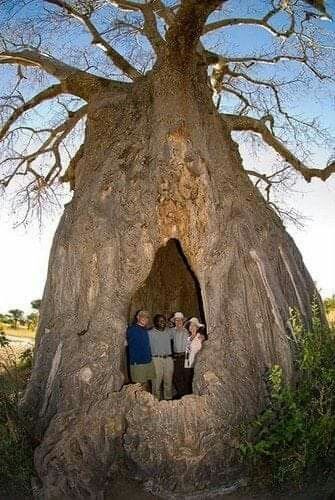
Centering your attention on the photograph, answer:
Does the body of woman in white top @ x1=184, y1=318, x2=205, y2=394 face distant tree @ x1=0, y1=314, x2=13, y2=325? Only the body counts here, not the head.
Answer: no

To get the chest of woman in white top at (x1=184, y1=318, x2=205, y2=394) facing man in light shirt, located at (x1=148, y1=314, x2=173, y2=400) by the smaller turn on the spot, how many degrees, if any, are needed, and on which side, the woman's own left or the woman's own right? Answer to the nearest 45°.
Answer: approximately 90° to the woman's own right

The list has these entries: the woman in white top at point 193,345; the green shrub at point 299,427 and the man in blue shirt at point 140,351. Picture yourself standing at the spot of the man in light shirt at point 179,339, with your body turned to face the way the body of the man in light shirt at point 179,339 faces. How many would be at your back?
0

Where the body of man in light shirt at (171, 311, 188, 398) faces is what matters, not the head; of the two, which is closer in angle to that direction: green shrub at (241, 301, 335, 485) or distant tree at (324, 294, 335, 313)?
the green shrub

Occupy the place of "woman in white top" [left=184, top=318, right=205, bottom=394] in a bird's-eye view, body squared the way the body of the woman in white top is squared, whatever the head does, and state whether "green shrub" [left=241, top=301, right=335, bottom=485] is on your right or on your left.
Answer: on your left

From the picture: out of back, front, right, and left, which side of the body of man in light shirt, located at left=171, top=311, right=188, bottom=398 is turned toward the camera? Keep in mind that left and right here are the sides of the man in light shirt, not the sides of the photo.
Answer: front

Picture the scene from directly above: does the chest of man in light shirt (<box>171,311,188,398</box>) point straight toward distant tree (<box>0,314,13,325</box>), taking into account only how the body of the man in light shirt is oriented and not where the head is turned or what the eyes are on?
no

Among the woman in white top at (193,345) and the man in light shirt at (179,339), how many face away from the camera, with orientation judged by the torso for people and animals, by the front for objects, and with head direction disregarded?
0

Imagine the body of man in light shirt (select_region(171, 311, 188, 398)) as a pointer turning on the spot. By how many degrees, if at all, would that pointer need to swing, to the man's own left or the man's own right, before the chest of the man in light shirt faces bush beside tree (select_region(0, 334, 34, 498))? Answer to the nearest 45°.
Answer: approximately 45° to the man's own right

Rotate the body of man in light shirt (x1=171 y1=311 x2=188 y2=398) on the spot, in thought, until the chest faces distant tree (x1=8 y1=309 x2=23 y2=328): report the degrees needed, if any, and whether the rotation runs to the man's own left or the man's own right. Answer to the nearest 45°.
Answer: approximately 135° to the man's own right
